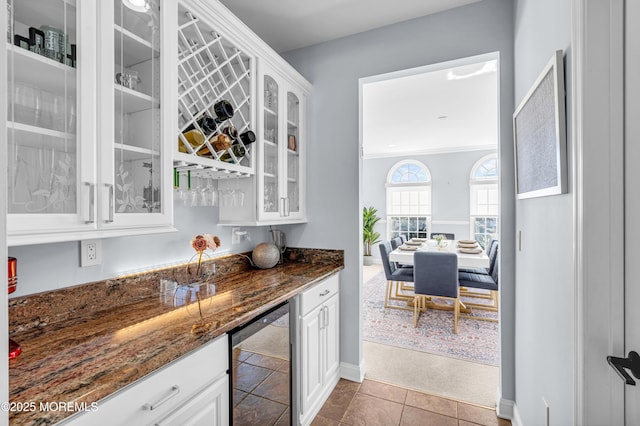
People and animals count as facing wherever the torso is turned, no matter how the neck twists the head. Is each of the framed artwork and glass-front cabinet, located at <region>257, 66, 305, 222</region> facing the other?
yes

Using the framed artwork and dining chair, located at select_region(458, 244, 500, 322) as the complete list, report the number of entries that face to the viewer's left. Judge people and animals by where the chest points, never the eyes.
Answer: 2

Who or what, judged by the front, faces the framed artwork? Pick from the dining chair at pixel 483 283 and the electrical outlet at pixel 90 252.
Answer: the electrical outlet

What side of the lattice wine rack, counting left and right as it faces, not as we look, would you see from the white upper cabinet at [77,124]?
right

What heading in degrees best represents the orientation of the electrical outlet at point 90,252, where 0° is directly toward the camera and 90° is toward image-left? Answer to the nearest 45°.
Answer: approximately 315°

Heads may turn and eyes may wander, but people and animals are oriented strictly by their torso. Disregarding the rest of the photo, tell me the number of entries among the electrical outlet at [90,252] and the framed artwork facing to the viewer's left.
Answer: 1

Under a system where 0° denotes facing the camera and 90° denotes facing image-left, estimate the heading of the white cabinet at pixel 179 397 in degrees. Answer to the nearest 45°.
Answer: approximately 315°

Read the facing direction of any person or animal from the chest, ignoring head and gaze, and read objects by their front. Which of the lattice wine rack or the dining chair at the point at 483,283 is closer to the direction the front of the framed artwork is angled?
the lattice wine rack

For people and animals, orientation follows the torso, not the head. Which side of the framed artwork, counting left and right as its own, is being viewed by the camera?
left

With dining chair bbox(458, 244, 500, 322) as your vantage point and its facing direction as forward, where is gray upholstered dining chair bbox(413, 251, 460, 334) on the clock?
The gray upholstered dining chair is roughly at 10 o'clock from the dining chair.
